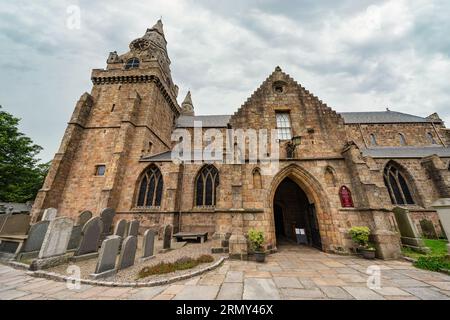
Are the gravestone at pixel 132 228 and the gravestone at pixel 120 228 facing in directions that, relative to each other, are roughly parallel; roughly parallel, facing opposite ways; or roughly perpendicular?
roughly parallel

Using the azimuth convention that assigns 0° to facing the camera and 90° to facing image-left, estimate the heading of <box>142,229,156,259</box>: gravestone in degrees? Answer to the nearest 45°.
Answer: approximately 315°

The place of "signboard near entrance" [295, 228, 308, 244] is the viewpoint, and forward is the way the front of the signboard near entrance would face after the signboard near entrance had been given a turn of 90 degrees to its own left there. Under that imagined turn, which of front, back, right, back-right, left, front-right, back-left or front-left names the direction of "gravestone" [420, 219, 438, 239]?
front-left

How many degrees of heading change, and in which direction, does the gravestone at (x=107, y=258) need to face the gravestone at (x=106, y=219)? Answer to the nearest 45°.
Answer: approximately 135° to its left

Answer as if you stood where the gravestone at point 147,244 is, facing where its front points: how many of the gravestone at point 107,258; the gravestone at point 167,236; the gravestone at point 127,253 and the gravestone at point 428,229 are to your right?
2

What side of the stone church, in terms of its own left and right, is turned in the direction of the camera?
front

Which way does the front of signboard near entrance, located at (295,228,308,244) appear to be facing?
toward the camera

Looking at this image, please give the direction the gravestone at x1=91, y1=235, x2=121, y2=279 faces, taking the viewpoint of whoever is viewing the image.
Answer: facing the viewer and to the right of the viewer

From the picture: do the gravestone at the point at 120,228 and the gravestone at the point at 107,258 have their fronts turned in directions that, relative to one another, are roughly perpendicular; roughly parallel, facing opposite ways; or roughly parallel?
roughly parallel

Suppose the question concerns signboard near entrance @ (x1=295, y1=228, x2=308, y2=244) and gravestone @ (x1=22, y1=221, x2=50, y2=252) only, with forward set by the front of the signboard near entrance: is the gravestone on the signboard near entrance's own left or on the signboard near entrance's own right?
on the signboard near entrance's own right

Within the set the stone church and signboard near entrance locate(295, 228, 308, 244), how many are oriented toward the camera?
2

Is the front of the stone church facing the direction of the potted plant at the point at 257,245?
yes

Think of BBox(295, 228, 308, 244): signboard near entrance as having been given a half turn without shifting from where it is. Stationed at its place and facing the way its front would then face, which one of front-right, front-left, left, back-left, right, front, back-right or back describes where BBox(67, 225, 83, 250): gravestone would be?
back-left

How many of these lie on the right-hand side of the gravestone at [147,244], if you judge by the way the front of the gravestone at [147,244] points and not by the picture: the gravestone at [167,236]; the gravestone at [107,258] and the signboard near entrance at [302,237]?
1

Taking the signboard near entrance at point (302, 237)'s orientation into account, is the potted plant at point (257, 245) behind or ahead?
ahead
